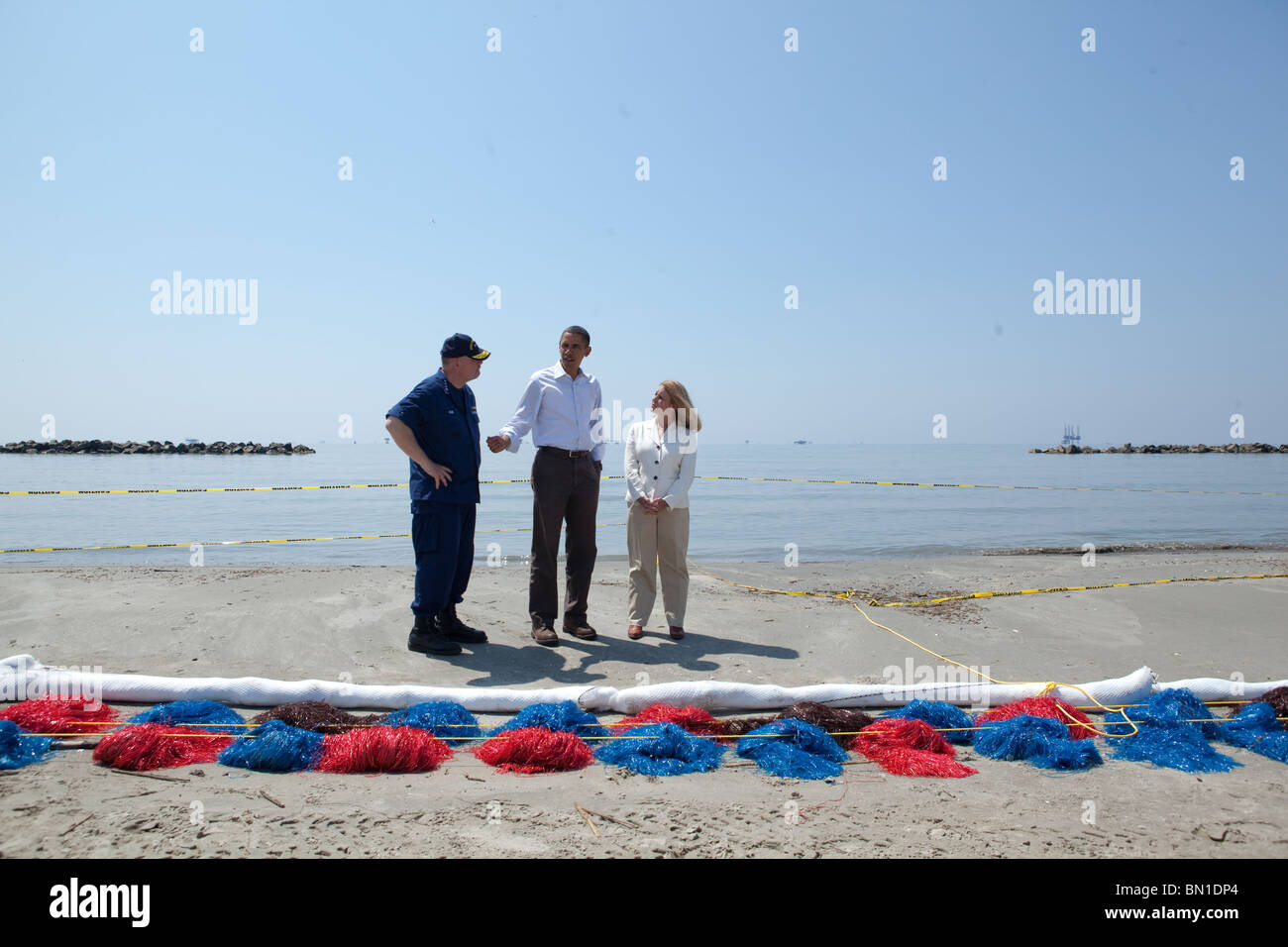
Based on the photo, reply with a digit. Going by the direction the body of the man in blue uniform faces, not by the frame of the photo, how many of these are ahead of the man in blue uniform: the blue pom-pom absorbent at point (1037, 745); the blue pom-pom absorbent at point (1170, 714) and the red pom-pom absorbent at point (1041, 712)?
3

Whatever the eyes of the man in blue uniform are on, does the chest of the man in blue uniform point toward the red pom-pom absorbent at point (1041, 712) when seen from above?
yes

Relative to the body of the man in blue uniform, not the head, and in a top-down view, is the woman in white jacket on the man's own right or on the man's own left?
on the man's own left

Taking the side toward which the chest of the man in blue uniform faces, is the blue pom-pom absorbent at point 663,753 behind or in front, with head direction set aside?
in front

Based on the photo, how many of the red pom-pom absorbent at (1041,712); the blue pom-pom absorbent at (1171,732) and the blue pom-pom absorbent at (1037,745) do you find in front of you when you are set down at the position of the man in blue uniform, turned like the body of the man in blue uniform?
3

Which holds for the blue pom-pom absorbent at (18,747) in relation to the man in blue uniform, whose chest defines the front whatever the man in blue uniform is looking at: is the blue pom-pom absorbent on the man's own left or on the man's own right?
on the man's own right

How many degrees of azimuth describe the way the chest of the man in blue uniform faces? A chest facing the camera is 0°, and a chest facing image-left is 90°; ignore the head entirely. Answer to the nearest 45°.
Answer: approximately 315°

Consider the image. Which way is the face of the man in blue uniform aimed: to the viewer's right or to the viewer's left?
to the viewer's right

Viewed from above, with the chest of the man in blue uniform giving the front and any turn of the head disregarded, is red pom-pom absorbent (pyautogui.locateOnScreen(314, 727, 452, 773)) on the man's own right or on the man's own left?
on the man's own right
